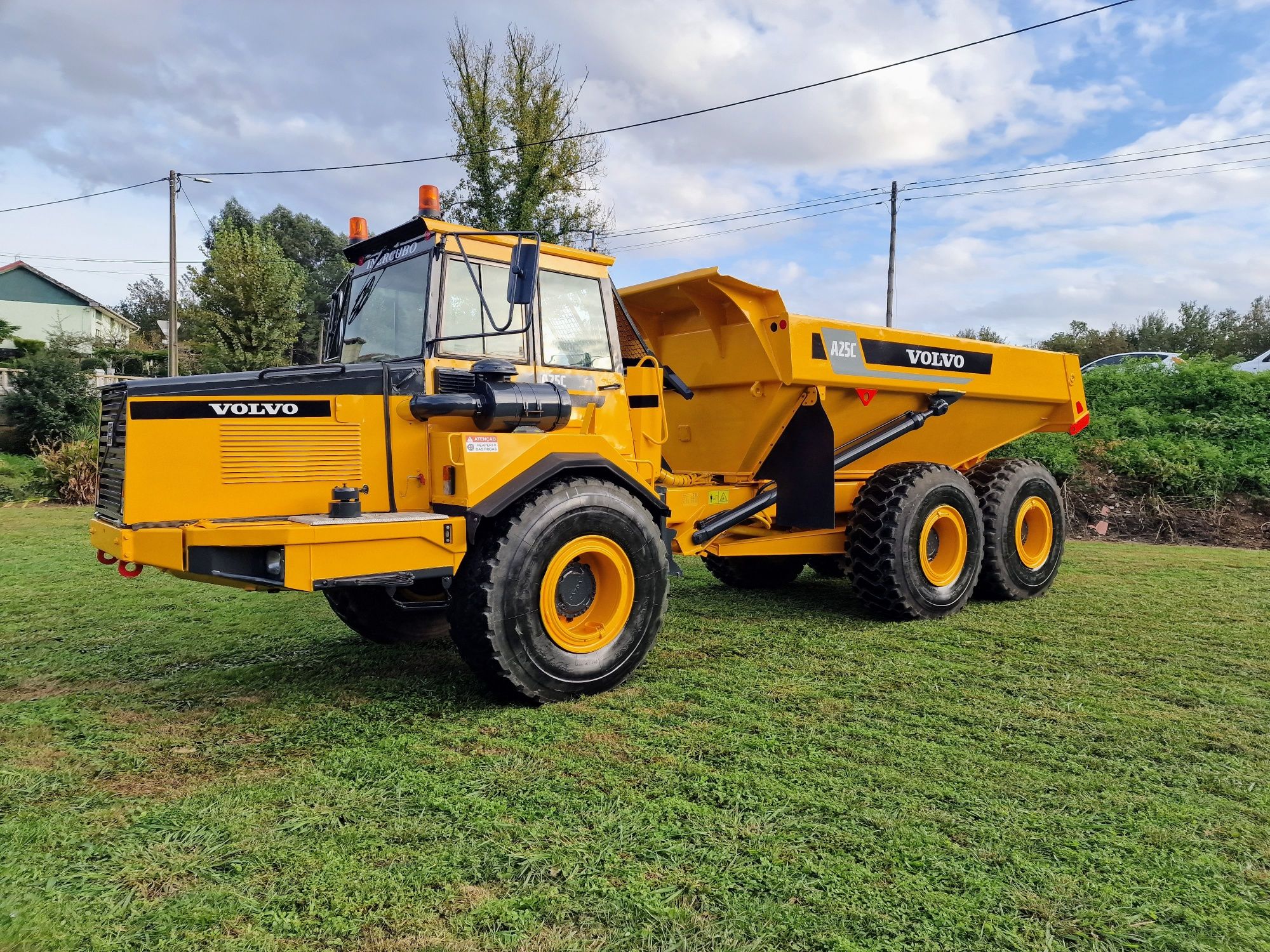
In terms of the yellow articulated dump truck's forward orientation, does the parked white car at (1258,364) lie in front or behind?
behind

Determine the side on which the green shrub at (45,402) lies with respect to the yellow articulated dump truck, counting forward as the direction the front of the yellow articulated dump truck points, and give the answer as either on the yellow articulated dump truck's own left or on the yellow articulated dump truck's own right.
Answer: on the yellow articulated dump truck's own right

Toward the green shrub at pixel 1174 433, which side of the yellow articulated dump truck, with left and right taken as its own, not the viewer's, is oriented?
back

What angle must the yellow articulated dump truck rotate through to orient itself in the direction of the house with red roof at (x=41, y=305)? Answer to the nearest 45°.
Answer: approximately 90° to its right

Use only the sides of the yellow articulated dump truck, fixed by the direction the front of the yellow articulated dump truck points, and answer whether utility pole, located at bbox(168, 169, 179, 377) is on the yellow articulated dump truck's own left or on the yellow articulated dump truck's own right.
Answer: on the yellow articulated dump truck's own right

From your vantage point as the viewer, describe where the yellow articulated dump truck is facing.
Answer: facing the viewer and to the left of the viewer

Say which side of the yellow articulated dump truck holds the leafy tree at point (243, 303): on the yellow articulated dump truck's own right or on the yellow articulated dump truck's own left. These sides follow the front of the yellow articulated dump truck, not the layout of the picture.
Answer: on the yellow articulated dump truck's own right

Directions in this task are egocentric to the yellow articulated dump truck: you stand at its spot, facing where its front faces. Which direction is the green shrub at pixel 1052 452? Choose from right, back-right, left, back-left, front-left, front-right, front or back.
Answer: back
